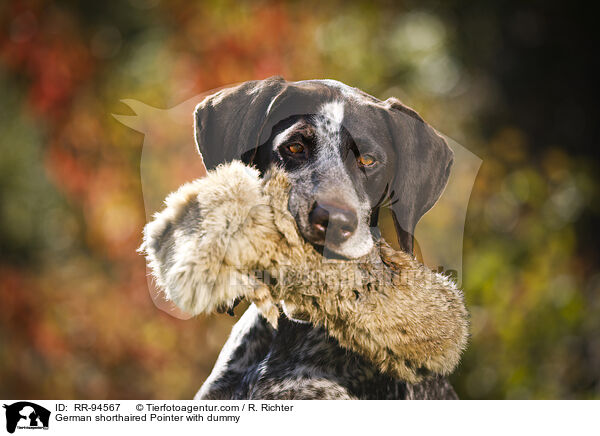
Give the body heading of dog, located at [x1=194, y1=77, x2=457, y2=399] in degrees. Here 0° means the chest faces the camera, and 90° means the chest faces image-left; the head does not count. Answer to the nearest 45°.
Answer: approximately 0°
